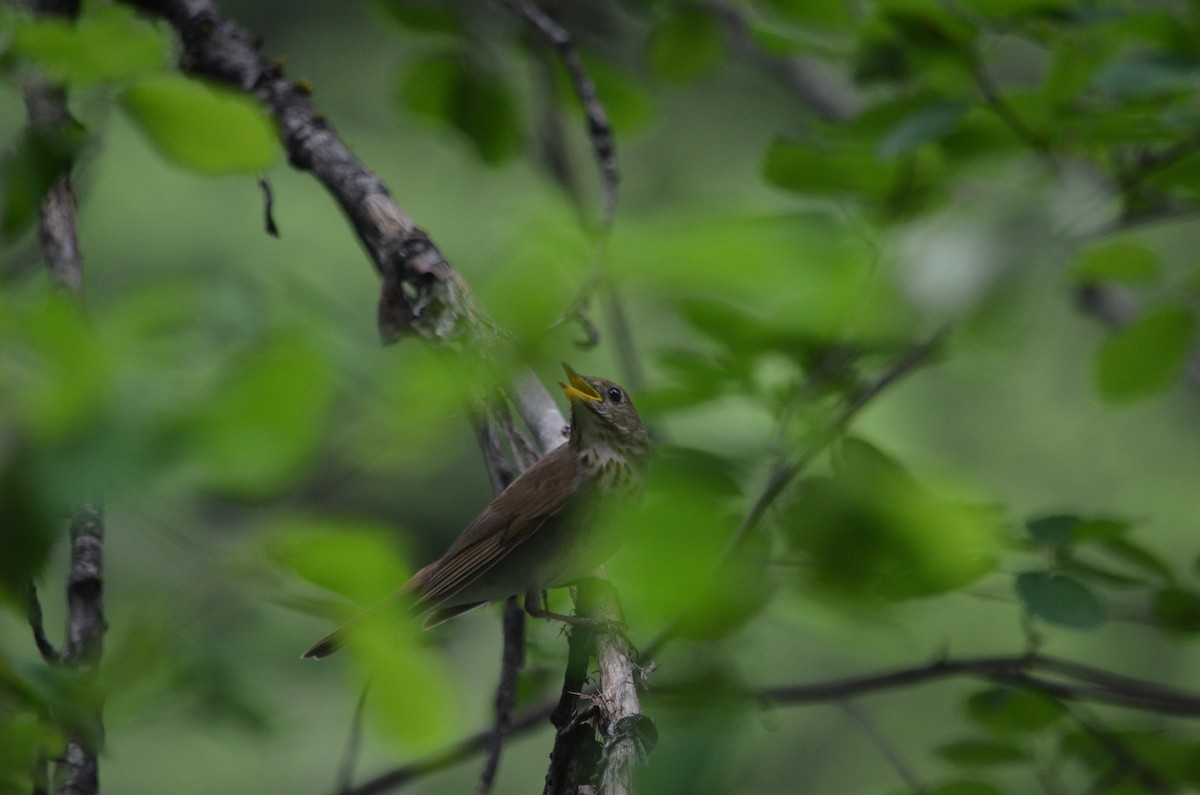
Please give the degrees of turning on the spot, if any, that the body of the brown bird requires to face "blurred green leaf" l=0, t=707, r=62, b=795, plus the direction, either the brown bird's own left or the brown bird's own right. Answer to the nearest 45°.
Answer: approximately 90° to the brown bird's own right

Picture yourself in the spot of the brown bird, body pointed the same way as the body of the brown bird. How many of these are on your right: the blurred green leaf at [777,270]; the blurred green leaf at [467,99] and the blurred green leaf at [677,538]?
2

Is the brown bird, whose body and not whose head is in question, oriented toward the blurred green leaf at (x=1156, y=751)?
yes

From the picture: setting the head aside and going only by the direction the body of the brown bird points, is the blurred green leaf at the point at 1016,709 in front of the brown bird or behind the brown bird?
in front

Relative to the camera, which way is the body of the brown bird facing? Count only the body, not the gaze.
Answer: to the viewer's right

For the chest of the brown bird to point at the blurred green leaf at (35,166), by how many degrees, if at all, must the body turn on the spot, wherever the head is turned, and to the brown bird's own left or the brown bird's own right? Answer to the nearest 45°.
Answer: approximately 135° to the brown bird's own right

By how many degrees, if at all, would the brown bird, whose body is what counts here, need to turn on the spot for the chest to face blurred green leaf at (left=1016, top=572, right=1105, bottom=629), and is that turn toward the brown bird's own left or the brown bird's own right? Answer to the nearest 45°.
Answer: approximately 45° to the brown bird's own left

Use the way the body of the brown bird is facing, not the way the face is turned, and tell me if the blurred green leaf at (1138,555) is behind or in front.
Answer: in front
